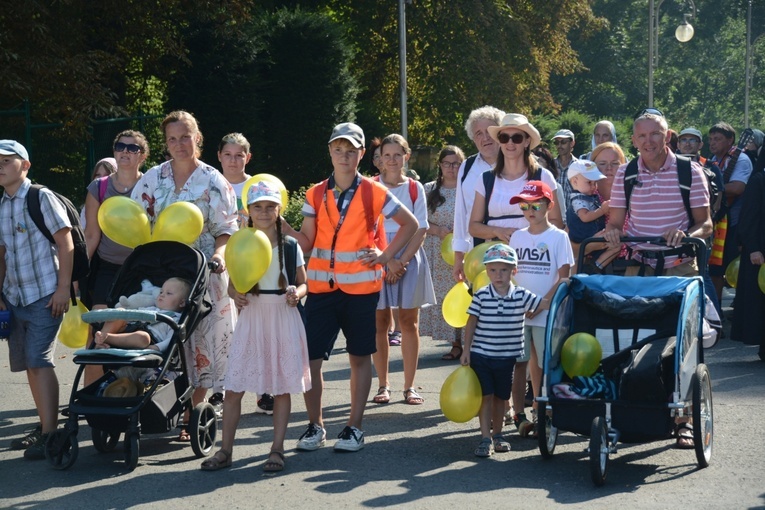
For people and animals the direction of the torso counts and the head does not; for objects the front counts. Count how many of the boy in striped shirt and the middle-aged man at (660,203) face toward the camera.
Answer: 2

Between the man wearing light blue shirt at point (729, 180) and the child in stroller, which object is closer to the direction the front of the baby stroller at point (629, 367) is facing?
the child in stroller

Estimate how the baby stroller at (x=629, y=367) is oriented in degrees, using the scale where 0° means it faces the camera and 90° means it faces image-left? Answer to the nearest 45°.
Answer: approximately 0°

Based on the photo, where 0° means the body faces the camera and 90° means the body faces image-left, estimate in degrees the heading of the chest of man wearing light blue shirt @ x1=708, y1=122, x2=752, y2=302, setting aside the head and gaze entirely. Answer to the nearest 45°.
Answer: approximately 45°

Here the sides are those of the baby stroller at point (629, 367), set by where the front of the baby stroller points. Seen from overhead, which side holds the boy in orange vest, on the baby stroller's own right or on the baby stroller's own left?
on the baby stroller's own right

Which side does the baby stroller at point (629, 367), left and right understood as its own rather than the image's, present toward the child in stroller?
right

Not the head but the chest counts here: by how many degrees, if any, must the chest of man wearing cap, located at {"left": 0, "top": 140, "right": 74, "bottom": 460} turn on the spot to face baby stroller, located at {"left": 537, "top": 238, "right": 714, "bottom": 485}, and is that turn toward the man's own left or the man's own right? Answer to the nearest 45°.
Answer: approximately 90° to the man's own left

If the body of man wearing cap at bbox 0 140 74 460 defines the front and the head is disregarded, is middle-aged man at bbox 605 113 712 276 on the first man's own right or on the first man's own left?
on the first man's own left
